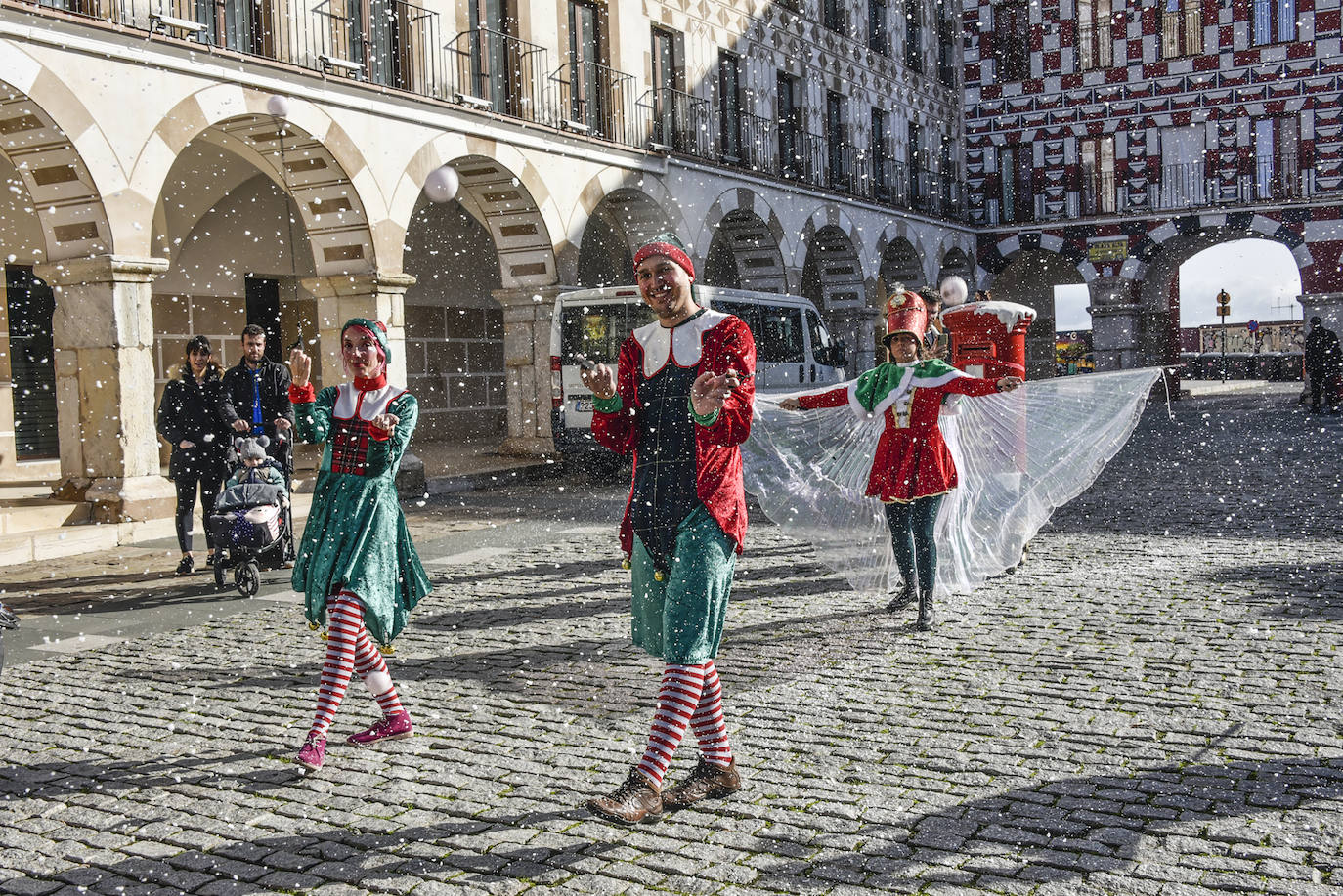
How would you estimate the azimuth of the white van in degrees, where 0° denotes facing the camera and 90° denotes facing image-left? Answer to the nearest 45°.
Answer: approximately 225°

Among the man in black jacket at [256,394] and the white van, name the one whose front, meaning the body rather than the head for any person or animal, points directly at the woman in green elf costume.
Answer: the man in black jacket

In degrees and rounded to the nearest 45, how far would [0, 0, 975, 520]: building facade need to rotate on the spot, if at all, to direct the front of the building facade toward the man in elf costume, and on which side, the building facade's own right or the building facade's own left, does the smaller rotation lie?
approximately 45° to the building facade's own right

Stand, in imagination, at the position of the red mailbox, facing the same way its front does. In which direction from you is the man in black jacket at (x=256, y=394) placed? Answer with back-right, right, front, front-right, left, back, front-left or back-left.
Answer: front-right

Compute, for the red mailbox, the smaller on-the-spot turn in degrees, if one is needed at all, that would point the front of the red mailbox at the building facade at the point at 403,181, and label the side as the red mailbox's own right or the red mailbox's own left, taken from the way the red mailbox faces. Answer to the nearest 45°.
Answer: approximately 90° to the red mailbox's own right

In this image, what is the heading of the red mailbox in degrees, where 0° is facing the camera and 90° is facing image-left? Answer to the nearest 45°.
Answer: approximately 45°

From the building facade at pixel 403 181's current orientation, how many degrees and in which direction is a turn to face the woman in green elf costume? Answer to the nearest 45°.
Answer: approximately 45° to its right

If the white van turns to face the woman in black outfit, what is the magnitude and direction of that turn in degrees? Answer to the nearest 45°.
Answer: approximately 135° to its right

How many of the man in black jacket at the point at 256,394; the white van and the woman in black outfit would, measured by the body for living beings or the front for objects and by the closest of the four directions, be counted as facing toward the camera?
2

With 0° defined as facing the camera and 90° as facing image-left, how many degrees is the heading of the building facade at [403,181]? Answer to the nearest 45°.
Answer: approximately 315°

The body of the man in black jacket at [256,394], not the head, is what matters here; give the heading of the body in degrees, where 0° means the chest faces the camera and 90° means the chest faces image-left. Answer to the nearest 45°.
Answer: approximately 0°

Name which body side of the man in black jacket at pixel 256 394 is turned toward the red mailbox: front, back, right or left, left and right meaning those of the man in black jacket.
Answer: left
